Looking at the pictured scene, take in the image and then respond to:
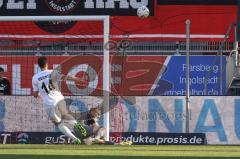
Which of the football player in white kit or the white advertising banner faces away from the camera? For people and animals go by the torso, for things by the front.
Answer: the football player in white kit

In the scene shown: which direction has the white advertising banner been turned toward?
toward the camera

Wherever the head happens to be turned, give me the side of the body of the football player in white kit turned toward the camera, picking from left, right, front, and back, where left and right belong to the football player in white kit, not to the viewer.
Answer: back

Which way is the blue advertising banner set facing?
toward the camera

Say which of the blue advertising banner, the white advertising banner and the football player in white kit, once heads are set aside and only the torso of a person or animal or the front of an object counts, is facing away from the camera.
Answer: the football player in white kit

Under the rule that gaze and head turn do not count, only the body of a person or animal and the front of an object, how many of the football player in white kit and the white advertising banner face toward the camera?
1

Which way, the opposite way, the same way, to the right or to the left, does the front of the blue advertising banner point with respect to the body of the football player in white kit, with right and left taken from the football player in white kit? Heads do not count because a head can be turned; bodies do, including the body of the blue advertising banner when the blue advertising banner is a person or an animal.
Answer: the opposite way

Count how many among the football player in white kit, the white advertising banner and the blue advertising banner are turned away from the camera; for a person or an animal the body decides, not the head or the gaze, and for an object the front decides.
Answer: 1

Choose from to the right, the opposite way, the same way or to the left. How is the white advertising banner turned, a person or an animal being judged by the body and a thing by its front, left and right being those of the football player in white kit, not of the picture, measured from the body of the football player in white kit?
the opposite way

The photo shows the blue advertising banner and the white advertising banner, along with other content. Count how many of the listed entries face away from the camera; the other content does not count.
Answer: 0
